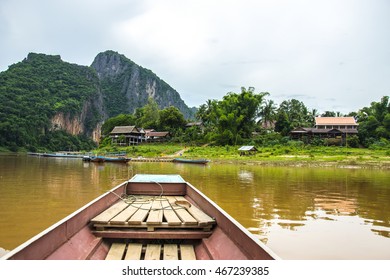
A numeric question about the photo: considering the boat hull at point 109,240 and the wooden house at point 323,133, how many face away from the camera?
1

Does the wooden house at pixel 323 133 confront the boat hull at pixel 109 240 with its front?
yes

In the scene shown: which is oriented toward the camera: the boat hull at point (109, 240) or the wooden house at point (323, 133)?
the wooden house

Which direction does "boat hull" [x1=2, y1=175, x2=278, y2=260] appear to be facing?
away from the camera

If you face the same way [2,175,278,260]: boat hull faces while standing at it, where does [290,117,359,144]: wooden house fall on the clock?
The wooden house is roughly at 1 o'clock from the boat hull.

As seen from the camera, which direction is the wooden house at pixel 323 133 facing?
toward the camera
